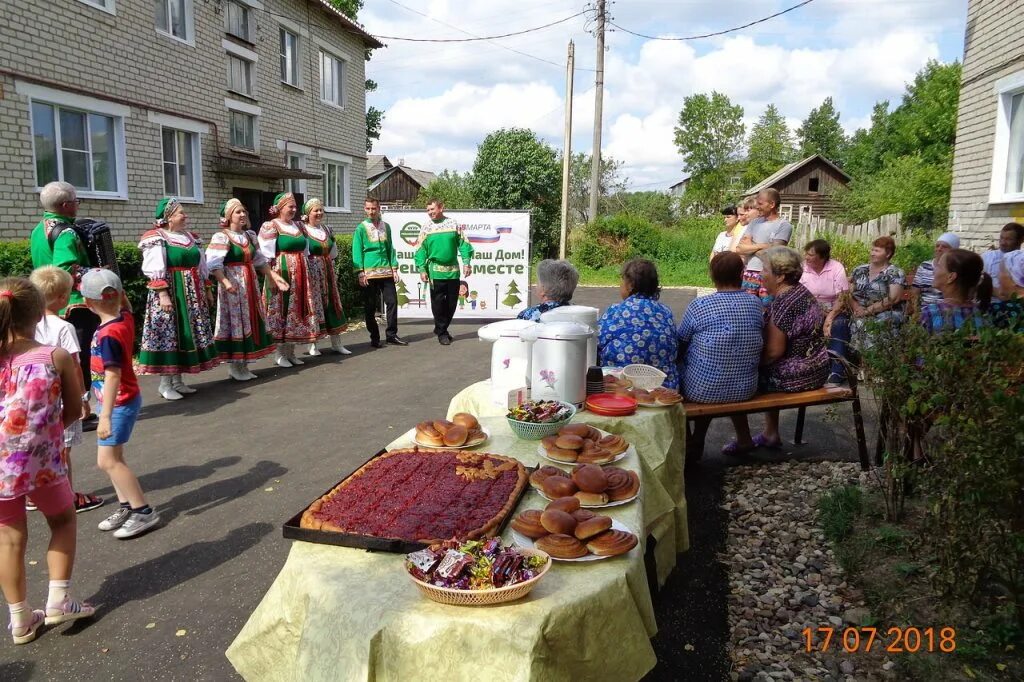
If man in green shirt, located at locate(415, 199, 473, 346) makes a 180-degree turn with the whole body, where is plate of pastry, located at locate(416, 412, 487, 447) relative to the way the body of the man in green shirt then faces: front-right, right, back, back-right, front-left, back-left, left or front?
back

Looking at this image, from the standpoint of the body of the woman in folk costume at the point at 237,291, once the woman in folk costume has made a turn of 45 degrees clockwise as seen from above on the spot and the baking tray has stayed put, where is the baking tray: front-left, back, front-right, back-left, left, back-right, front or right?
front

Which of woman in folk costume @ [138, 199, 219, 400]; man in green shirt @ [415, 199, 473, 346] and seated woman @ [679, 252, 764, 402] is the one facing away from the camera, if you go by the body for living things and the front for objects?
the seated woman

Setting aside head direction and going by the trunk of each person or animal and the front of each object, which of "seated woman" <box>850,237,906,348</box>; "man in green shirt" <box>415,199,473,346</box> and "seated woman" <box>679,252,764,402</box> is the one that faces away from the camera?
"seated woman" <box>679,252,764,402</box>

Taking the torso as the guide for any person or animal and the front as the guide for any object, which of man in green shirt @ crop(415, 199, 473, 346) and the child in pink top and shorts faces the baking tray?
the man in green shirt

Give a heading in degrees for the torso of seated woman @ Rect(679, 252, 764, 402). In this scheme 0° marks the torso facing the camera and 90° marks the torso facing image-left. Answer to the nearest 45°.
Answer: approximately 180°

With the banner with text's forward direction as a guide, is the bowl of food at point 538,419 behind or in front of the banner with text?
in front

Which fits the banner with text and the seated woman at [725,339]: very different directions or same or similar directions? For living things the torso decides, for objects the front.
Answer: very different directions

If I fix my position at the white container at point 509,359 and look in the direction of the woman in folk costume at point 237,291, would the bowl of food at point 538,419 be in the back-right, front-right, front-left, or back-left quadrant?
back-left

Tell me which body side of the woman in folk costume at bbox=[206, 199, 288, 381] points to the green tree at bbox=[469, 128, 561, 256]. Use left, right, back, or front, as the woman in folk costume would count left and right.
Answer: left

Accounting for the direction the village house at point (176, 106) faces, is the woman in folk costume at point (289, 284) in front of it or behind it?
in front
